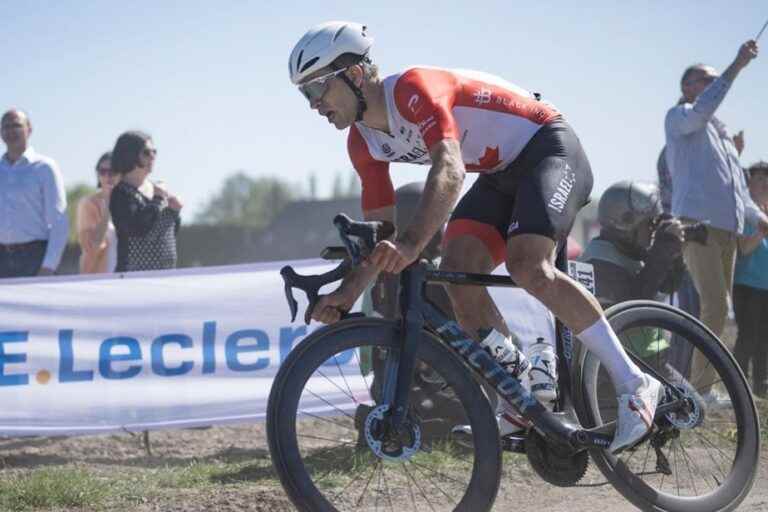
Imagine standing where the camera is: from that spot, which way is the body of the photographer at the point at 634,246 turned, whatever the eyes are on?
to the viewer's right

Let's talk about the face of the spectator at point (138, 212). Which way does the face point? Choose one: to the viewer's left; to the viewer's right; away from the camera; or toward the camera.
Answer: to the viewer's right

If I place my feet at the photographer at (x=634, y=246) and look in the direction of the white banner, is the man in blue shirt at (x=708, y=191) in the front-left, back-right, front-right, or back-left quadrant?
back-right

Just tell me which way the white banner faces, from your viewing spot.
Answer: facing the viewer

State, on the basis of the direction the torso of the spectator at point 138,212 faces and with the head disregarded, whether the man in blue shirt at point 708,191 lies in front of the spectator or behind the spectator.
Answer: in front

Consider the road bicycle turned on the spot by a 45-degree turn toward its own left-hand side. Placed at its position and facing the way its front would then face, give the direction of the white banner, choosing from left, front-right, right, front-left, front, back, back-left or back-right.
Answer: back-right

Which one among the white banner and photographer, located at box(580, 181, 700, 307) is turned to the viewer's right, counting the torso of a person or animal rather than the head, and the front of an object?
the photographer

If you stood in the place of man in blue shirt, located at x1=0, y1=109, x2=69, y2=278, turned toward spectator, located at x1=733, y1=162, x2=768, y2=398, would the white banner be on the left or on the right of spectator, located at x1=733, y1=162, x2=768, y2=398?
right

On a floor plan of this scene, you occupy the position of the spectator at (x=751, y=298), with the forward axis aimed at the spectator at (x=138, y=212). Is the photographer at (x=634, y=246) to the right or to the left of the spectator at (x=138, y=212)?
left

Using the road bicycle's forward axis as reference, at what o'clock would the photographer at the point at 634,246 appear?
The photographer is roughly at 5 o'clock from the road bicycle.

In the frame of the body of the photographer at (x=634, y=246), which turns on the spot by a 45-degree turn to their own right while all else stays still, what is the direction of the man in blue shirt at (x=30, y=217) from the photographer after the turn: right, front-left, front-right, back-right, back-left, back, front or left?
back-right

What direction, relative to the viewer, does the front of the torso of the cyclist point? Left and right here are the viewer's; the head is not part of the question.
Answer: facing the viewer and to the left of the viewer

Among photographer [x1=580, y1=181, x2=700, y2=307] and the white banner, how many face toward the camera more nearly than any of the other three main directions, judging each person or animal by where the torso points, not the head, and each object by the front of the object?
1

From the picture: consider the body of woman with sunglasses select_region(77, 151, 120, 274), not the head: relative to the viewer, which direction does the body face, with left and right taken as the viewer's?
facing the viewer and to the right of the viewer

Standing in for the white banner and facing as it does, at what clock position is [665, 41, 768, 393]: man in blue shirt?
The man in blue shirt is roughly at 9 o'clock from the white banner.

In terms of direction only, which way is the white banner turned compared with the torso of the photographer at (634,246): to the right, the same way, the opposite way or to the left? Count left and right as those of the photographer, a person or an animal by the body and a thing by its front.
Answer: to the right
